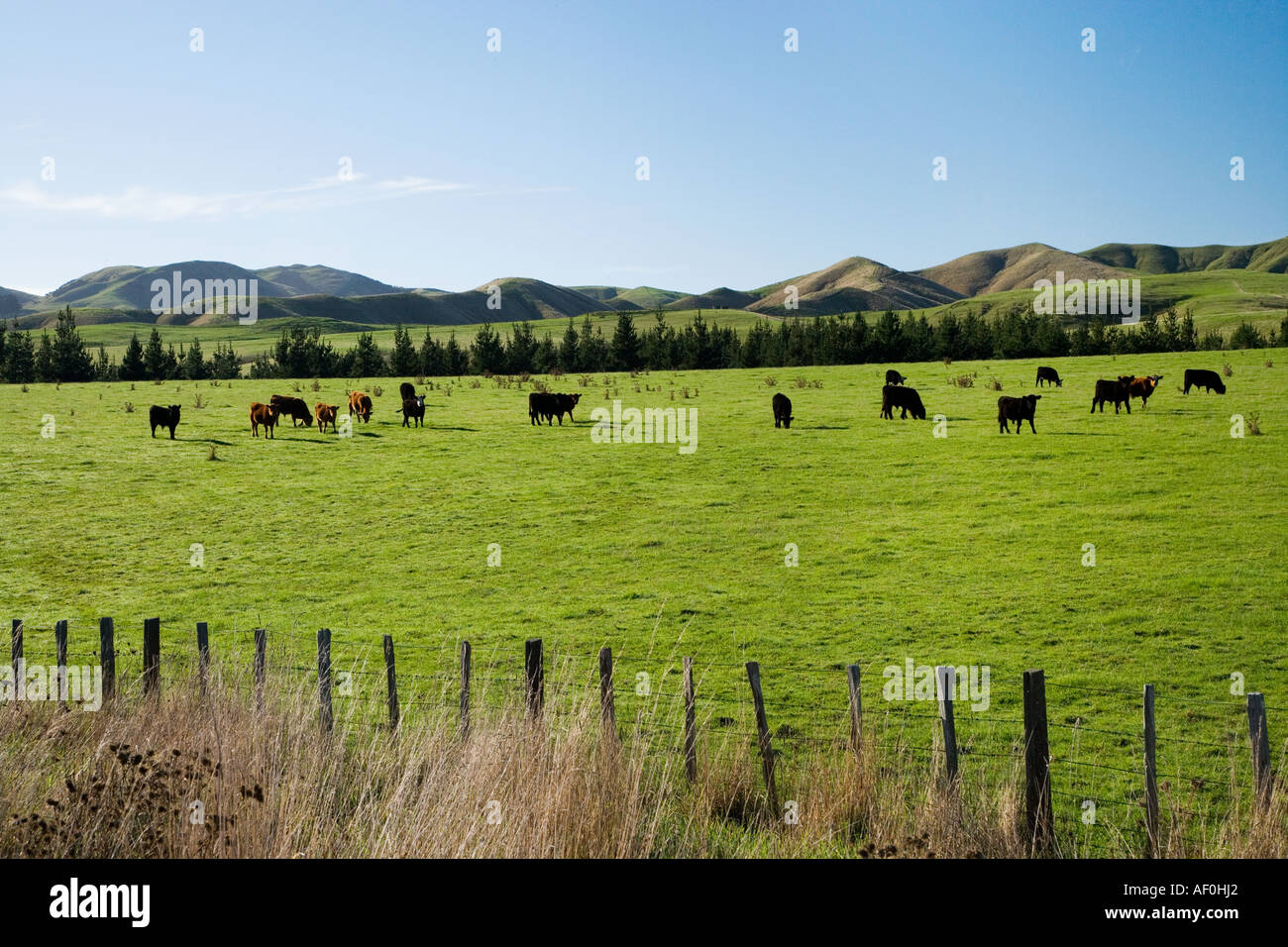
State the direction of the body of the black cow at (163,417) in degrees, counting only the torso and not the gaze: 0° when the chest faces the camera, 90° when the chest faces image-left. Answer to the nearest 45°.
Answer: approximately 315°

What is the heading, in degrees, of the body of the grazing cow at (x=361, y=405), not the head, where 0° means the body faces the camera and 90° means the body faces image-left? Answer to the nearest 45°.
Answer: approximately 315°

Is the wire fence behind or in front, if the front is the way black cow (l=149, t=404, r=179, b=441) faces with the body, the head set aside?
in front
